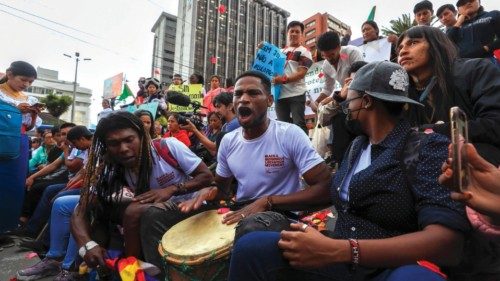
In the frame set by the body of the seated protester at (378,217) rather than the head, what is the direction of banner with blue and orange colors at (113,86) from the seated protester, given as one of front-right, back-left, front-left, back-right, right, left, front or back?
right

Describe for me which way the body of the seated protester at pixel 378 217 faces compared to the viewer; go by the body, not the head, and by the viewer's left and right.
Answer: facing the viewer and to the left of the viewer

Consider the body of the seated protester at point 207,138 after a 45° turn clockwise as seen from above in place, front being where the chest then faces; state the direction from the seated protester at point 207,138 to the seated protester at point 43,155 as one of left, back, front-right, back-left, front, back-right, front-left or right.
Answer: front-right

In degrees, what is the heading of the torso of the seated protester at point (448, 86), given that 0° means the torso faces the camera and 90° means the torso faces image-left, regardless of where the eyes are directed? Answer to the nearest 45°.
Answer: approximately 45°

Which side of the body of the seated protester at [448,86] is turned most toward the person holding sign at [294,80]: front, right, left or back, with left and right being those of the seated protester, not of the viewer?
right
